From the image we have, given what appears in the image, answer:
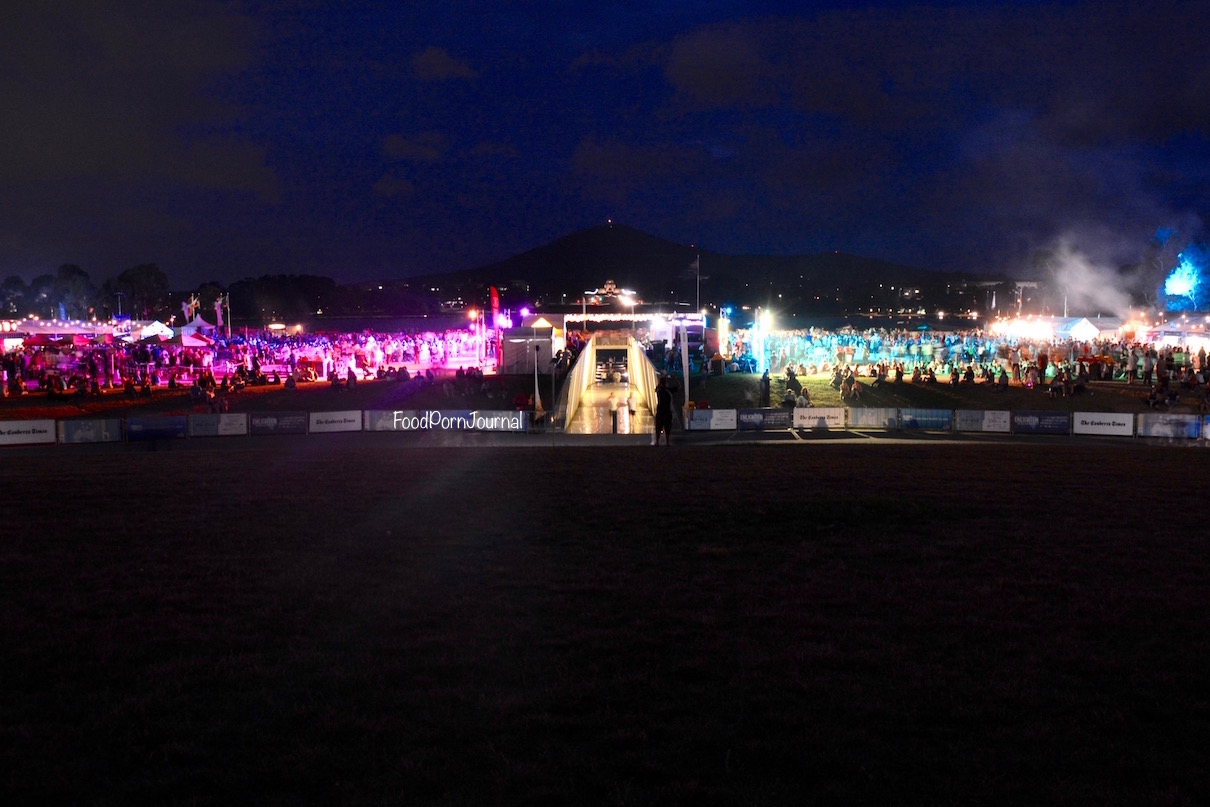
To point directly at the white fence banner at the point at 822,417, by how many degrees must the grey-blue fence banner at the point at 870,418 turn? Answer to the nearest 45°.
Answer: approximately 90° to its right

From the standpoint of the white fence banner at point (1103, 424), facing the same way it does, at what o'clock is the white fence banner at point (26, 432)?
the white fence banner at point (26, 432) is roughly at 2 o'clock from the white fence banner at point (1103, 424).

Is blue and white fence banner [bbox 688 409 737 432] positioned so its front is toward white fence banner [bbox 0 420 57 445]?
no

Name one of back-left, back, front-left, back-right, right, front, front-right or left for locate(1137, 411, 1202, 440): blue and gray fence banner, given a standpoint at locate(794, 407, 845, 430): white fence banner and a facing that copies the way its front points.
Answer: left

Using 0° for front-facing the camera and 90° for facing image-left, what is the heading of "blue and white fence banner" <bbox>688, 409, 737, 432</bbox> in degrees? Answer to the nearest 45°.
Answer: approximately 0°

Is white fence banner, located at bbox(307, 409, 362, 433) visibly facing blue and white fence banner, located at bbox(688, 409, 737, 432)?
no

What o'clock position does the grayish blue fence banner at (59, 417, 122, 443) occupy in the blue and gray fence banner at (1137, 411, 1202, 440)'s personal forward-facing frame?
the grayish blue fence banner at (59, 417, 122, 443) is roughly at 2 o'clock from the blue and gray fence banner at (1137, 411, 1202, 440).

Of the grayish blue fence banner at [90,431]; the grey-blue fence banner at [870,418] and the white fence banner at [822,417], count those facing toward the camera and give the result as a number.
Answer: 3

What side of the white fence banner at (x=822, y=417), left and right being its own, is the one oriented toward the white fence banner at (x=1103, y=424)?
left

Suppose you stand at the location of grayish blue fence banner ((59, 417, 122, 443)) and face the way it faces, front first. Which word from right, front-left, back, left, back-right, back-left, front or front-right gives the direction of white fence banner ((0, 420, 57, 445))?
right

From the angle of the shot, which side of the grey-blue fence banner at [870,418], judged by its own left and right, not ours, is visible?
front

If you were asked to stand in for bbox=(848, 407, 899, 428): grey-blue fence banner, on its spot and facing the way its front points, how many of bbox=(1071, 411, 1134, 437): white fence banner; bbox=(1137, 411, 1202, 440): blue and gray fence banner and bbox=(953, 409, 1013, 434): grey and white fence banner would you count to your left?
3

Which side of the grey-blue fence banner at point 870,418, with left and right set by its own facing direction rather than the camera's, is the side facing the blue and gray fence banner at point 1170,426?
left

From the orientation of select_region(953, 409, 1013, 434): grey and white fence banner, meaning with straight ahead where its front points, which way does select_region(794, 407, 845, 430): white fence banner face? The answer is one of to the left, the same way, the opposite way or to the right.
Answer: the same way

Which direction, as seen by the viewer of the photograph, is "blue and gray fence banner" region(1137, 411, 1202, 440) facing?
facing the viewer

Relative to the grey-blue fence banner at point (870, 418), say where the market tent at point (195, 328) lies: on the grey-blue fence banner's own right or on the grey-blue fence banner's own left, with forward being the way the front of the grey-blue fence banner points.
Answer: on the grey-blue fence banner's own right

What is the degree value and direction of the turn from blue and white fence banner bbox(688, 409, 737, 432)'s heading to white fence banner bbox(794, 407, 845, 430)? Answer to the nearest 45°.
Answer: approximately 90° to its left

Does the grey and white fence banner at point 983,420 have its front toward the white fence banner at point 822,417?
no
